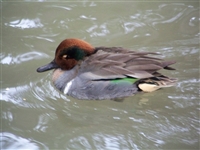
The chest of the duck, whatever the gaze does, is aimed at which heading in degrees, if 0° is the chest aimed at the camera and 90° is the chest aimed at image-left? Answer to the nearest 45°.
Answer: approximately 90°
